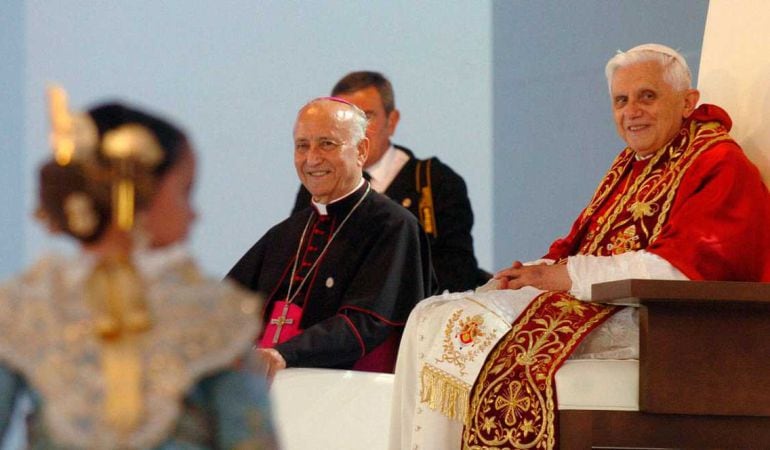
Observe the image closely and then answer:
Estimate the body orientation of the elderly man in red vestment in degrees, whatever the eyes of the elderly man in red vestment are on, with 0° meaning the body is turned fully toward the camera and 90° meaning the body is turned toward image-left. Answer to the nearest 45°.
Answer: approximately 45°
